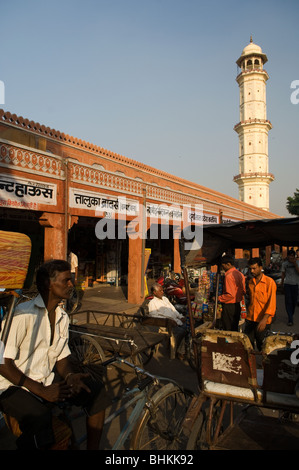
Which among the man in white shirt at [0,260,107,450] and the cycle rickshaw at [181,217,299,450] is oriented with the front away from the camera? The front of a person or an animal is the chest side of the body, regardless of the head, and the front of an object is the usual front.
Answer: the cycle rickshaw

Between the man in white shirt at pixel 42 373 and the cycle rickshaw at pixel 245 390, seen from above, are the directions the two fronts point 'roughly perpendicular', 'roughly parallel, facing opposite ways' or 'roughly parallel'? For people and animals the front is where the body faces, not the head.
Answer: roughly perpendicular

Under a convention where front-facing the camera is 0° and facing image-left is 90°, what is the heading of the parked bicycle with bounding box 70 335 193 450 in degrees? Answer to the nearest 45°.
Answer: approximately 315°

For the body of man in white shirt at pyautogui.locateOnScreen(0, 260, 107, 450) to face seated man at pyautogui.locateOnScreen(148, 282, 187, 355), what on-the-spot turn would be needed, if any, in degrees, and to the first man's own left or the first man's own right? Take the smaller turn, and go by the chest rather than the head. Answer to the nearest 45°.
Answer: approximately 90° to the first man's own left

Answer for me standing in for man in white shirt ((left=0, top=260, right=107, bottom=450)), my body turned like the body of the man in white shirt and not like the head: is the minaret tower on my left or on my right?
on my left

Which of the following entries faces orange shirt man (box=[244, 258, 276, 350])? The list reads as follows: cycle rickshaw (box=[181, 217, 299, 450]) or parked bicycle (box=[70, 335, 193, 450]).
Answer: the cycle rickshaw

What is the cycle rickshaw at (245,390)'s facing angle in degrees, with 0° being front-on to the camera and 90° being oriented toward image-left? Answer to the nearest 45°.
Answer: approximately 180°

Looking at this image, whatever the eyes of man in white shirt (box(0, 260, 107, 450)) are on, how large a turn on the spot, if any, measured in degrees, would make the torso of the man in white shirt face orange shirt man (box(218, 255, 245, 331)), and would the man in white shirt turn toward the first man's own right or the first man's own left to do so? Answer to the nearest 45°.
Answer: approximately 90° to the first man's own left
